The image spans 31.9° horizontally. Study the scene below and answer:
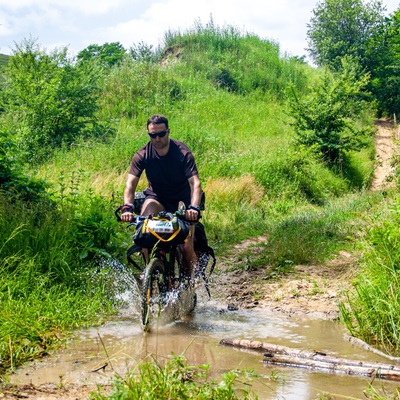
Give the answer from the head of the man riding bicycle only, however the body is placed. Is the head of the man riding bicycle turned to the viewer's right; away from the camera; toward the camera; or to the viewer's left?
toward the camera

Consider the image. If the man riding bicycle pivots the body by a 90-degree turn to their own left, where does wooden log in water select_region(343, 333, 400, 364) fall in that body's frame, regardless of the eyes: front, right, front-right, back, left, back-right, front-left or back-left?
front-right

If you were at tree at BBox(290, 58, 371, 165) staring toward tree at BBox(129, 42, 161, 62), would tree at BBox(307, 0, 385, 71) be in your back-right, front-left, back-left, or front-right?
front-right

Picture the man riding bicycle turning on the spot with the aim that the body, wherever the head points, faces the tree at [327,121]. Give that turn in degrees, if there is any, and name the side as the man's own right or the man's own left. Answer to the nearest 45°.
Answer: approximately 180°

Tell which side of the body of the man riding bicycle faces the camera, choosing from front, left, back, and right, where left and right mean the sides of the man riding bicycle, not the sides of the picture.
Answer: front

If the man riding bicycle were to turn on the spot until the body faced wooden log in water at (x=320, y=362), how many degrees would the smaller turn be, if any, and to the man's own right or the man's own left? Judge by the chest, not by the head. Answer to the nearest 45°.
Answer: approximately 45° to the man's own left

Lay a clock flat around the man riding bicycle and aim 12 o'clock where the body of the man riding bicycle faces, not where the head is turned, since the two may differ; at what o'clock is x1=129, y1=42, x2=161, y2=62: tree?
The tree is roughly at 6 o'clock from the man riding bicycle.

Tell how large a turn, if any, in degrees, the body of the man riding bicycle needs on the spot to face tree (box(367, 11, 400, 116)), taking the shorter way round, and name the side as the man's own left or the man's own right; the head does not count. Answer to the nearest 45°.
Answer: approximately 135° to the man's own left

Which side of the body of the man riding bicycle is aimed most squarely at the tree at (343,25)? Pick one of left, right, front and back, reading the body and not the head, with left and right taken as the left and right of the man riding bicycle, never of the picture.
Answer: back

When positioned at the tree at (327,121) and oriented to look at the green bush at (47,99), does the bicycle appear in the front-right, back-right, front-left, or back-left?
front-left
